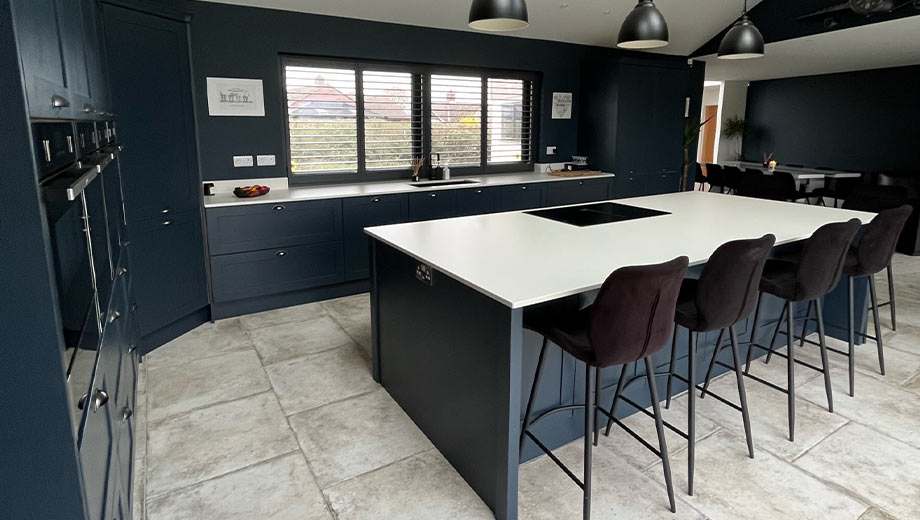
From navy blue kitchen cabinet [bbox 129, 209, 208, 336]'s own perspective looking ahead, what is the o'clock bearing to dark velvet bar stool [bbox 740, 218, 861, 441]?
The dark velvet bar stool is roughly at 12 o'clock from the navy blue kitchen cabinet.

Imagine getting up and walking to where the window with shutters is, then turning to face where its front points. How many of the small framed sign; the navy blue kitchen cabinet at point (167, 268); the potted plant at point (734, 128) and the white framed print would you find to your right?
2

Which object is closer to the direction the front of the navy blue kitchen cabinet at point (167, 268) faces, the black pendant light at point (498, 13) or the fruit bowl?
the black pendant light

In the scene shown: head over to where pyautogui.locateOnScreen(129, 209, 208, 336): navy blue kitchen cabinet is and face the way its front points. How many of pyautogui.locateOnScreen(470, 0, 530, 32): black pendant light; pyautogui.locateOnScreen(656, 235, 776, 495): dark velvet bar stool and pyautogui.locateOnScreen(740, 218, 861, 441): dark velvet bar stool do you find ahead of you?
3

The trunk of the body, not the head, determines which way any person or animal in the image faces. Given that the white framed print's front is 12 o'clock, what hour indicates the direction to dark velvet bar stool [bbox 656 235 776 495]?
The dark velvet bar stool is roughly at 11 o'clock from the white framed print.

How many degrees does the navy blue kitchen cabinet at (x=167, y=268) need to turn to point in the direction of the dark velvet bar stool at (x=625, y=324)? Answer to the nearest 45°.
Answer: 0° — it already faces it

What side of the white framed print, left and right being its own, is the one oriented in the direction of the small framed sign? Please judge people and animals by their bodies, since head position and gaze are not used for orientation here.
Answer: left

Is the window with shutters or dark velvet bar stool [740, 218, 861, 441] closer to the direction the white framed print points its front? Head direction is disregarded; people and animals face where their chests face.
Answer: the dark velvet bar stool

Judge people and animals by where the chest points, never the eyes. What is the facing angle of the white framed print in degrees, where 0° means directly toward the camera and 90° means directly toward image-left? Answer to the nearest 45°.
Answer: approximately 0°
